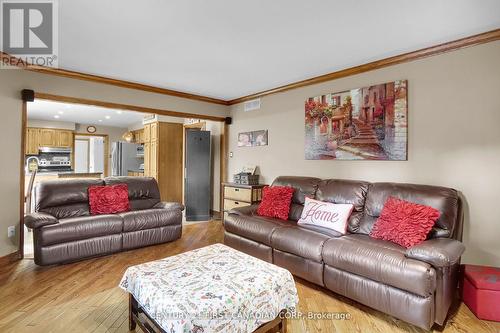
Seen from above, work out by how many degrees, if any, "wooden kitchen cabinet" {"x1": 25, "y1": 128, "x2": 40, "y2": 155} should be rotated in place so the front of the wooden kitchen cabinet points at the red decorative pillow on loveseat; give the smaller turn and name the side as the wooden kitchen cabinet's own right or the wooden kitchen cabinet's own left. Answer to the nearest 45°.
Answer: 0° — it already faces it

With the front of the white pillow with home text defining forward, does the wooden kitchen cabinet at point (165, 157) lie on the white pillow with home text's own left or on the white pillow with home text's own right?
on the white pillow with home text's own right

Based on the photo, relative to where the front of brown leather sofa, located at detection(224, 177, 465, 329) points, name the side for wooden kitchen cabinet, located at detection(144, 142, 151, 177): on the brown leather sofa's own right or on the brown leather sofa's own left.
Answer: on the brown leather sofa's own right

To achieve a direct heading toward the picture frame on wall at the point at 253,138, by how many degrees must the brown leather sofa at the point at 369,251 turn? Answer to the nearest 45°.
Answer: approximately 90° to its right

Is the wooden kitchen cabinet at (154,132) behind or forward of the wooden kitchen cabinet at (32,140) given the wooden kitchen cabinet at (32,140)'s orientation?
forward

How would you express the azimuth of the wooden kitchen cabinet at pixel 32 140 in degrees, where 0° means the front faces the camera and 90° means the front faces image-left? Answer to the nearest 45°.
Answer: approximately 0°

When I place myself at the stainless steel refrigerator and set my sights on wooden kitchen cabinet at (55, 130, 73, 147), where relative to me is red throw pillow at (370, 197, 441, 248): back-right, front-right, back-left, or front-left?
back-left

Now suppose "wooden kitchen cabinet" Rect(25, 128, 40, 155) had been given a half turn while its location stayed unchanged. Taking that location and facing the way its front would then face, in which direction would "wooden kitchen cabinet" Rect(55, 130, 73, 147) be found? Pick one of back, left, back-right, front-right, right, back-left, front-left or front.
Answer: right

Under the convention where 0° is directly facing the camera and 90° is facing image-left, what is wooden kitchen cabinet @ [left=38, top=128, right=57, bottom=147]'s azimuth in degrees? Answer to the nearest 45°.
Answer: approximately 0°

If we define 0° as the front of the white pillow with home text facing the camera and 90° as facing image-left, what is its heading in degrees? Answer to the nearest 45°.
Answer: approximately 45°

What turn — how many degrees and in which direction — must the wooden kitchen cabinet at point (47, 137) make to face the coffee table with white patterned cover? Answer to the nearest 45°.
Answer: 0° — it already faces it

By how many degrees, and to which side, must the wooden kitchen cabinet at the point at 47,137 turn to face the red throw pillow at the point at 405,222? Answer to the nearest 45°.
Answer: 0° — it already faces it

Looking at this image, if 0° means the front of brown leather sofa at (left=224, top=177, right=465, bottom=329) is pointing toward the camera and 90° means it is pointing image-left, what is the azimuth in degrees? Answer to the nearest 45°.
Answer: approximately 45°

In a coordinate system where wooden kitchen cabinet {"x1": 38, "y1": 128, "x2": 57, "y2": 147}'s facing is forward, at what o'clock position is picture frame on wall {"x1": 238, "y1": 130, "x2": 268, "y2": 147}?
The picture frame on wall is roughly at 11 o'clock from the wooden kitchen cabinet.

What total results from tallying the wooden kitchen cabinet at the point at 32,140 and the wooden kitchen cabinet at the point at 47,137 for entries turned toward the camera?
2
